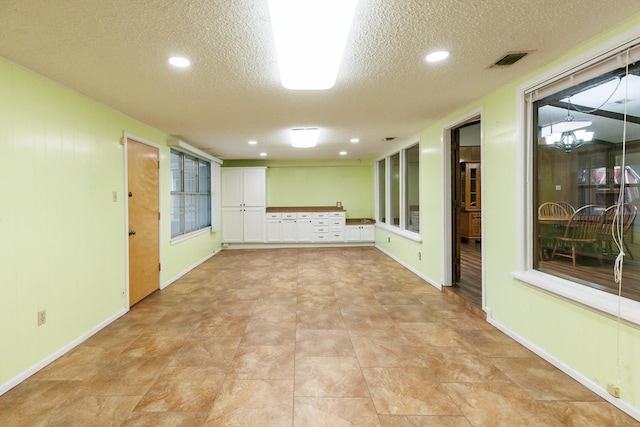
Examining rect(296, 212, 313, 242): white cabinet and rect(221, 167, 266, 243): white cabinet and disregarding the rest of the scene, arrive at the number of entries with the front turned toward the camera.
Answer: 2

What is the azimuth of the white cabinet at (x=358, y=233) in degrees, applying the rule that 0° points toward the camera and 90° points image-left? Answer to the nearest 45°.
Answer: approximately 0°

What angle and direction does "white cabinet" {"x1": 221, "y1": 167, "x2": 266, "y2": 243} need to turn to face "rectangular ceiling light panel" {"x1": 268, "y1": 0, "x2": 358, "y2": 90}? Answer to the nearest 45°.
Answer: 0° — it already faces it

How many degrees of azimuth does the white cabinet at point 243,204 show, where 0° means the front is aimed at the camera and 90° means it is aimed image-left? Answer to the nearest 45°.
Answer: approximately 0°
